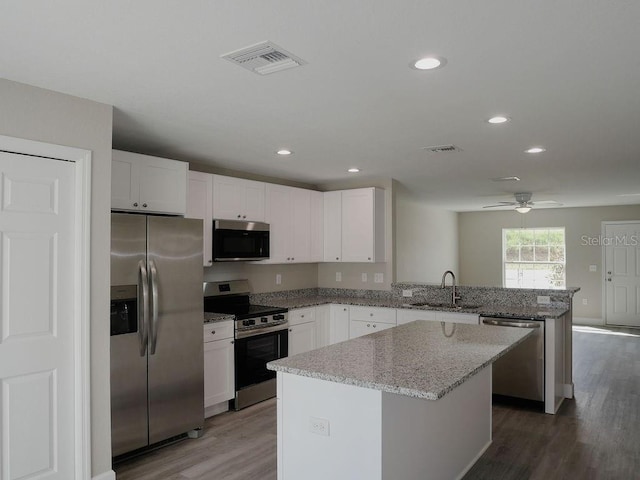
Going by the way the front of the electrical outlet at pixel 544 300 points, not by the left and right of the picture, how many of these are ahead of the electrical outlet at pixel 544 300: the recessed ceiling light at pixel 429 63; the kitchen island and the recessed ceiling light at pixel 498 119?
3

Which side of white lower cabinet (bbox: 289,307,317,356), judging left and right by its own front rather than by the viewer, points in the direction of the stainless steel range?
right

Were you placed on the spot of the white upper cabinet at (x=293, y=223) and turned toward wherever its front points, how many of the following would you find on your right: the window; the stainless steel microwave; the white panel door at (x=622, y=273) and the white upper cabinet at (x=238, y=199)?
2

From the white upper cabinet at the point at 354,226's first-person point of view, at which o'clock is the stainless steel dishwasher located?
The stainless steel dishwasher is roughly at 9 o'clock from the white upper cabinet.

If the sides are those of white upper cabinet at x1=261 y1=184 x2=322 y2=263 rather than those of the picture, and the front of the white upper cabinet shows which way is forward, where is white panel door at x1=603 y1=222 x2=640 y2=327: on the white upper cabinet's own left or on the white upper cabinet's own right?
on the white upper cabinet's own left

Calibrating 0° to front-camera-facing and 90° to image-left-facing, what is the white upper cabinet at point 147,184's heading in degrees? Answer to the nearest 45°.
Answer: approximately 315°

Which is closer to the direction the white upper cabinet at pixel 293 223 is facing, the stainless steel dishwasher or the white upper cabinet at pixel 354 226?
the stainless steel dishwasher
